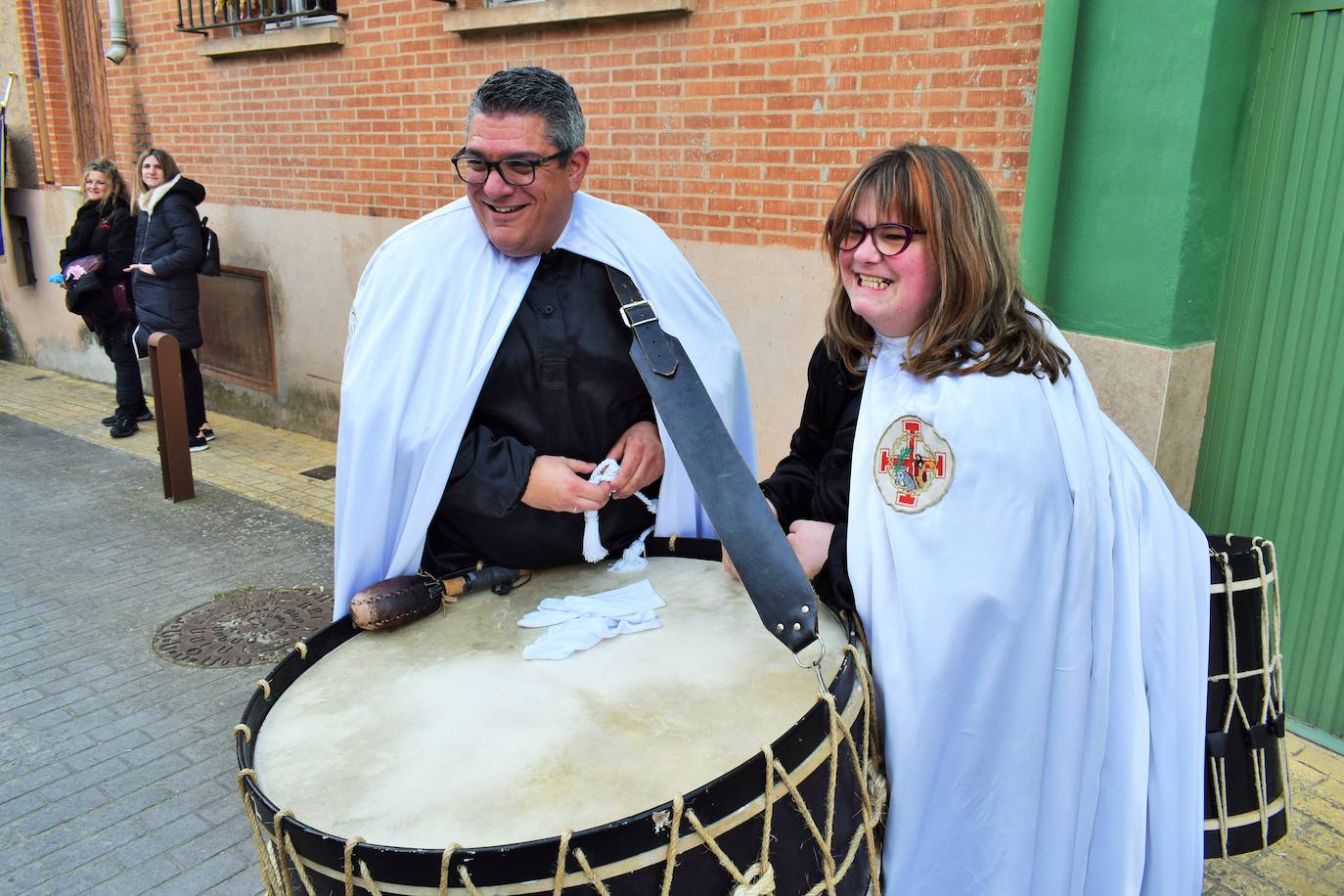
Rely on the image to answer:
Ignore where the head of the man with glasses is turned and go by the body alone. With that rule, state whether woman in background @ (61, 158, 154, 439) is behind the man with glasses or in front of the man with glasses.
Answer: behind

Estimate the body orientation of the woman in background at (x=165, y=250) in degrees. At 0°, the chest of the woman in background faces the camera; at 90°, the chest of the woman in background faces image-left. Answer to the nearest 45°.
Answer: approximately 45°

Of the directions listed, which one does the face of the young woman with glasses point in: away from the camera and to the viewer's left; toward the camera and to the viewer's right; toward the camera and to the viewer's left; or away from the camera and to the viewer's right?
toward the camera and to the viewer's left

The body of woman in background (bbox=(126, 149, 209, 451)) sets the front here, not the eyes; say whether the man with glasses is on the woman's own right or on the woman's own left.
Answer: on the woman's own left

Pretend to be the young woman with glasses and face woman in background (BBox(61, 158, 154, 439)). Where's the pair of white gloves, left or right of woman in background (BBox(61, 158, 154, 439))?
left

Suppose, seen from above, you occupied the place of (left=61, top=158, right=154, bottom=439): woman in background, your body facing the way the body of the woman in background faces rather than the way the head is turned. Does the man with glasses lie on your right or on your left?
on your left

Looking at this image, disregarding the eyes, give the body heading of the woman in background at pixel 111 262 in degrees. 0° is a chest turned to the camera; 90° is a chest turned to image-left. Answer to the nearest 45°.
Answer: approximately 45°

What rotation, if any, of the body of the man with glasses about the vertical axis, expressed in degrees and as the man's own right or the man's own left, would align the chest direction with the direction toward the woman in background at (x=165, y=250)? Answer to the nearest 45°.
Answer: approximately 135° to the man's own right

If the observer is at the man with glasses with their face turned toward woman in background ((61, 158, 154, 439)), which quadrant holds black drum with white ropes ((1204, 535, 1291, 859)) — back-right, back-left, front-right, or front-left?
back-right
